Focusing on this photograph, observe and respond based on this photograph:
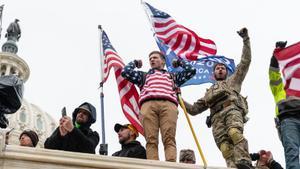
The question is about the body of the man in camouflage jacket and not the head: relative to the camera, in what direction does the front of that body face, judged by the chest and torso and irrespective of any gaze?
toward the camera

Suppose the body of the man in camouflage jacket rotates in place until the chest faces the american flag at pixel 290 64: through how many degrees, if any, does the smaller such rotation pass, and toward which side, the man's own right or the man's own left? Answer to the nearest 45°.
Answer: approximately 90° to the man's own left
